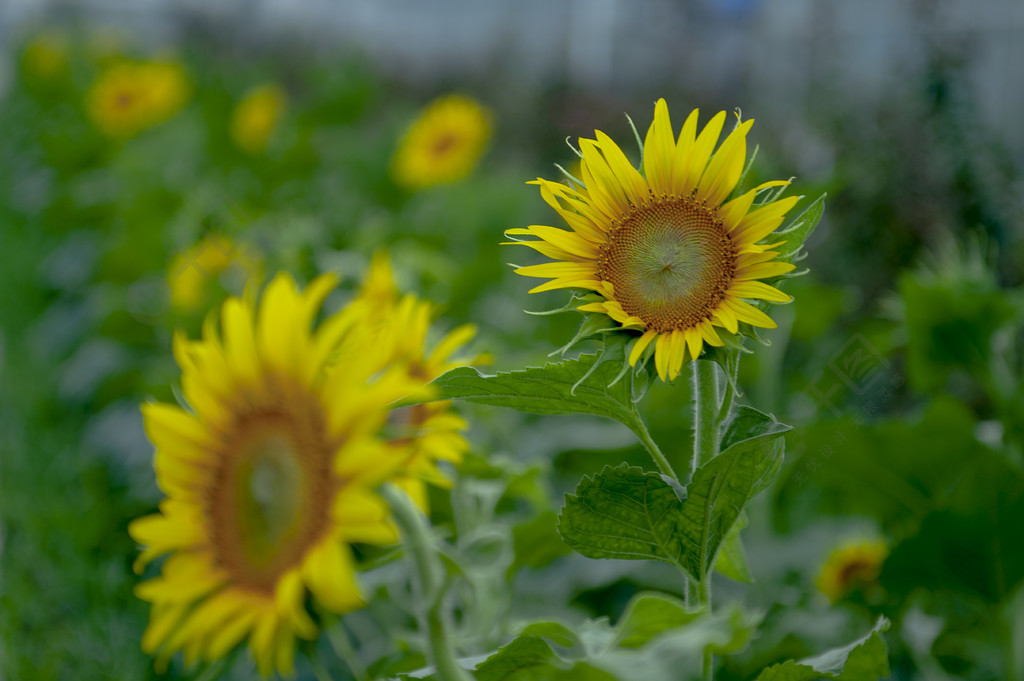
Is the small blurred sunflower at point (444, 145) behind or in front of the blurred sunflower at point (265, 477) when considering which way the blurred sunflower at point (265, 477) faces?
behind

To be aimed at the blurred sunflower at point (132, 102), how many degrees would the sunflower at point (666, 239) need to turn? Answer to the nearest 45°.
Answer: approximately 135° to its right

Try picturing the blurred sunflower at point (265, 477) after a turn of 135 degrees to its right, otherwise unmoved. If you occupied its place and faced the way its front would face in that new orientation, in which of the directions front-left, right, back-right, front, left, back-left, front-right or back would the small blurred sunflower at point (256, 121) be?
front

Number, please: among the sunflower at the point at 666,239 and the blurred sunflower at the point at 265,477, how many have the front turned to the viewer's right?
0

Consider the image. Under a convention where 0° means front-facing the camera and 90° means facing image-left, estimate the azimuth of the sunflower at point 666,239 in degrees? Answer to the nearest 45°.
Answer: approximately 0°
